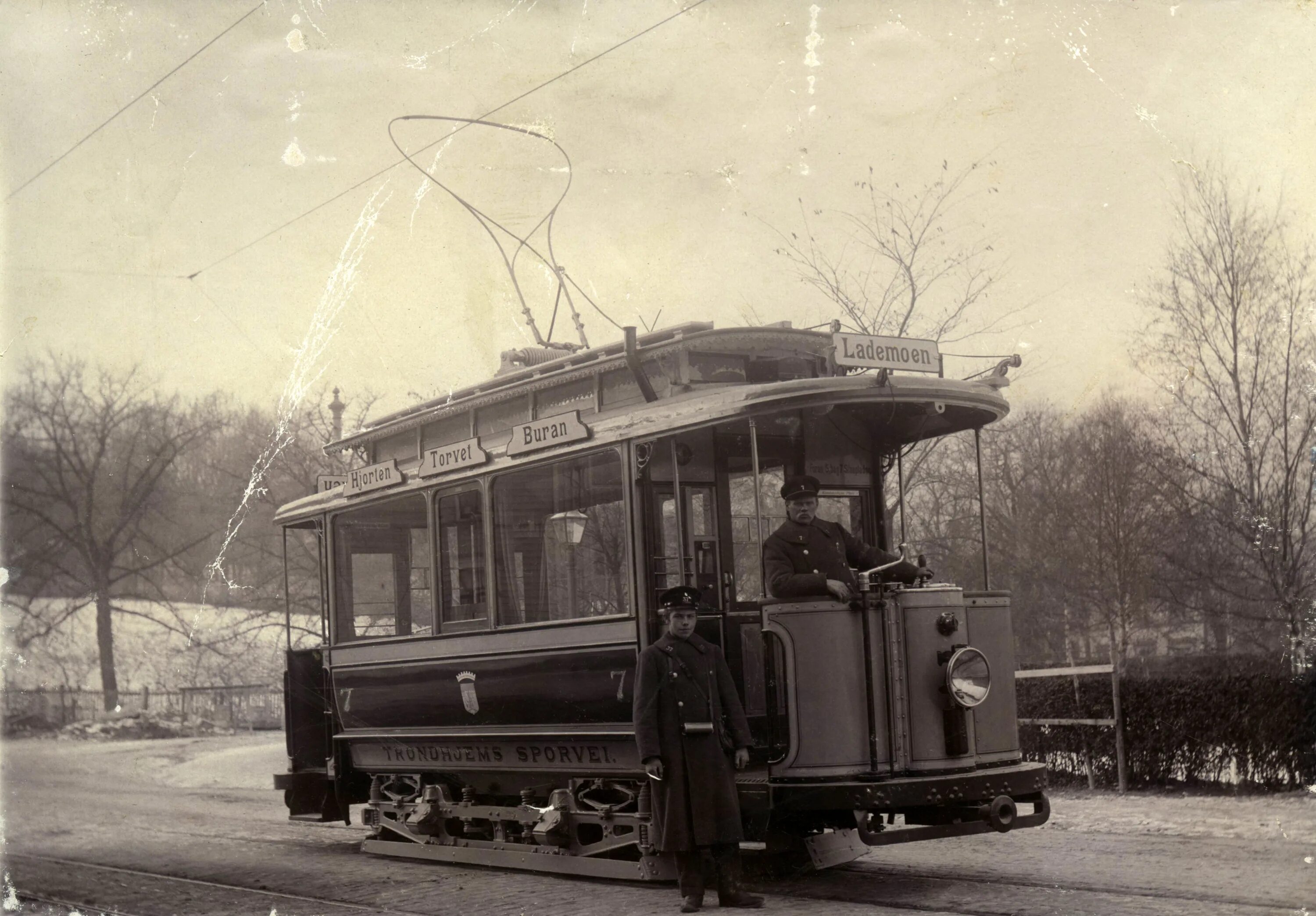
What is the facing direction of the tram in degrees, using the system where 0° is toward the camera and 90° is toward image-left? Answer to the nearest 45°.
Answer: approximately 315°

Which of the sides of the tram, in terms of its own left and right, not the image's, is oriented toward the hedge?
left

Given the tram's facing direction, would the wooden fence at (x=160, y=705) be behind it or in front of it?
behind
